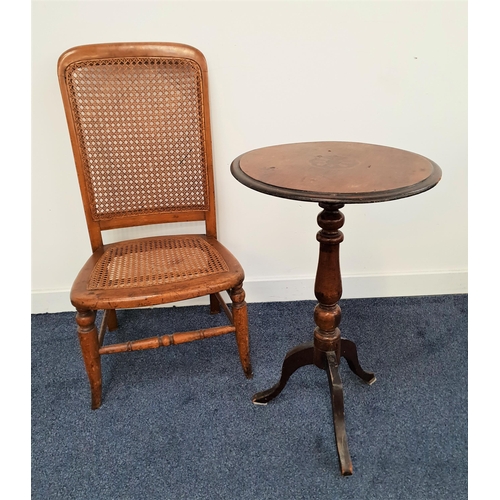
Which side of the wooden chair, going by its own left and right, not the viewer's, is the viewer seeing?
front
